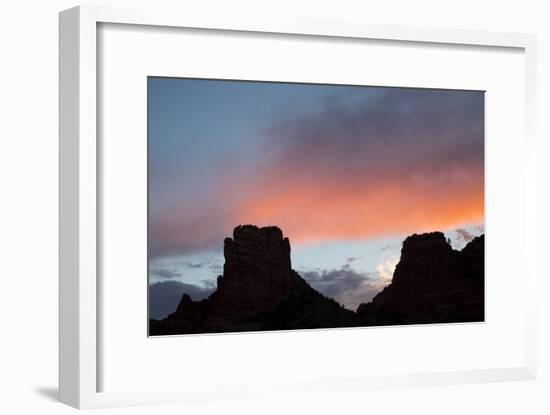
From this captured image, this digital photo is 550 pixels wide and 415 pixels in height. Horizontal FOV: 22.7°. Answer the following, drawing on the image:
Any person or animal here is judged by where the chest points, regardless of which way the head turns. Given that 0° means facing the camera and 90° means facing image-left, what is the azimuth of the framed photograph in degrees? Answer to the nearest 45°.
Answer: approximately 315°
